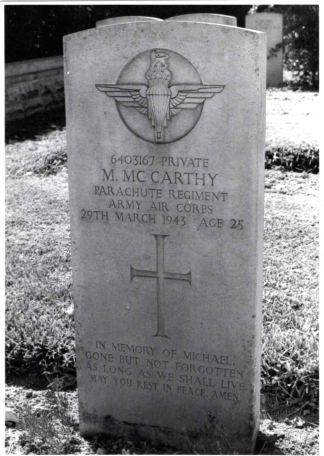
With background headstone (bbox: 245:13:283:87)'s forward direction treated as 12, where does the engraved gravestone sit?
The engraved gravestone is roughly at 12 o'clock from the background headstone.

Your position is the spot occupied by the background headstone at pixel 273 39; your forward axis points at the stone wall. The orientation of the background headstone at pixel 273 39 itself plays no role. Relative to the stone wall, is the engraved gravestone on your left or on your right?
left

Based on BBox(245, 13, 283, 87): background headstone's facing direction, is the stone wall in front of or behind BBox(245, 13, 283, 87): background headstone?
in front

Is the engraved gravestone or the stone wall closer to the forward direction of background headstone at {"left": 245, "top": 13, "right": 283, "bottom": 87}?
the engraved gravestone

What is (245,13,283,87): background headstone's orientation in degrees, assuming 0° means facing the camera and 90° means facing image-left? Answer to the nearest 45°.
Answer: approximately 0°
